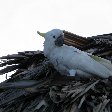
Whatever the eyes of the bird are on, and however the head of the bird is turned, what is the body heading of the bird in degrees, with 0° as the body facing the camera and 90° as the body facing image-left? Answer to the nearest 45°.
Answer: approximately 90°
